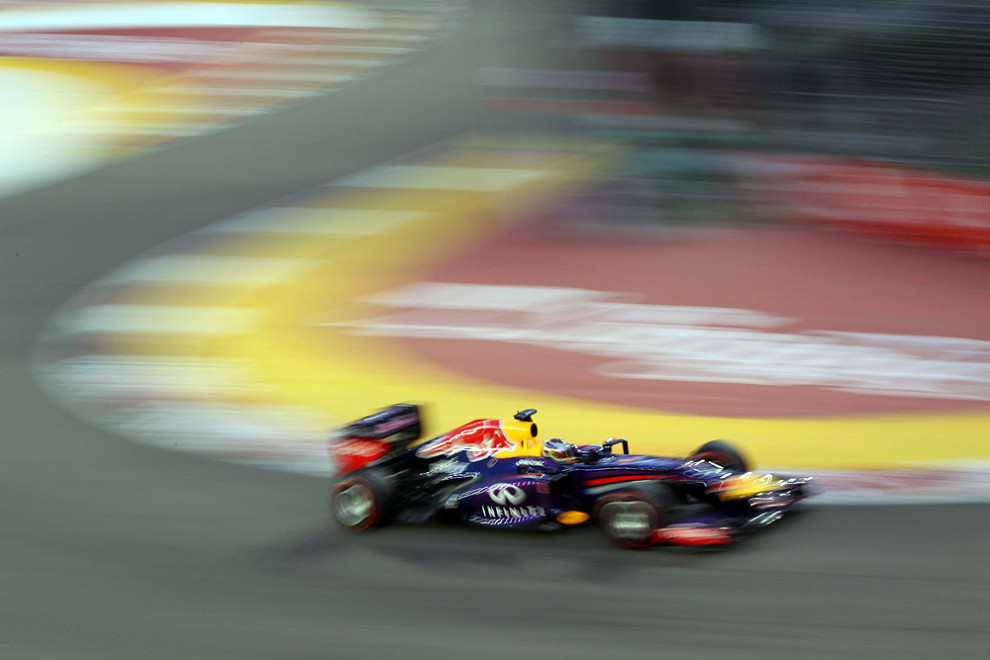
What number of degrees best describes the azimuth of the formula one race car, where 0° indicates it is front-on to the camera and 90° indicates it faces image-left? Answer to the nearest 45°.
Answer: approximately 315°
